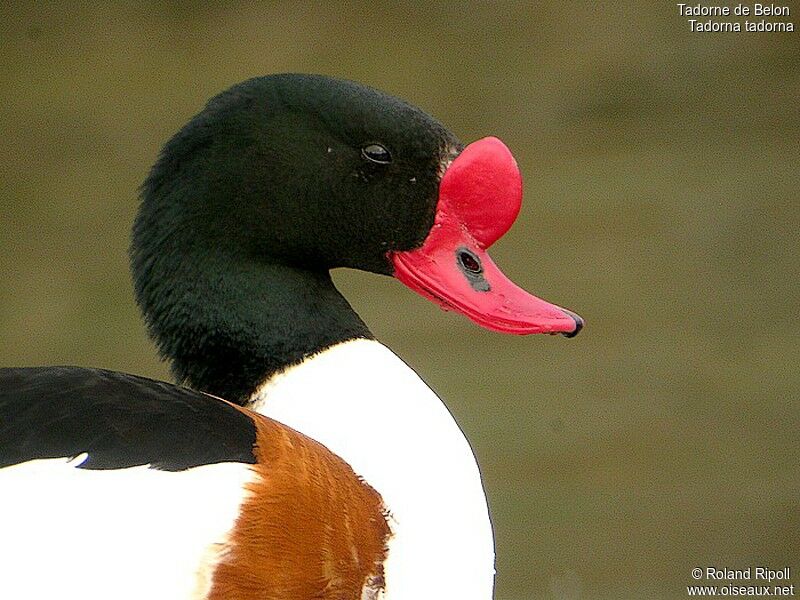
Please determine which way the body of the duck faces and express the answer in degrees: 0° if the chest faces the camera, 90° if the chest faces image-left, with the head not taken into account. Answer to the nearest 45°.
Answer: approximately 270°
